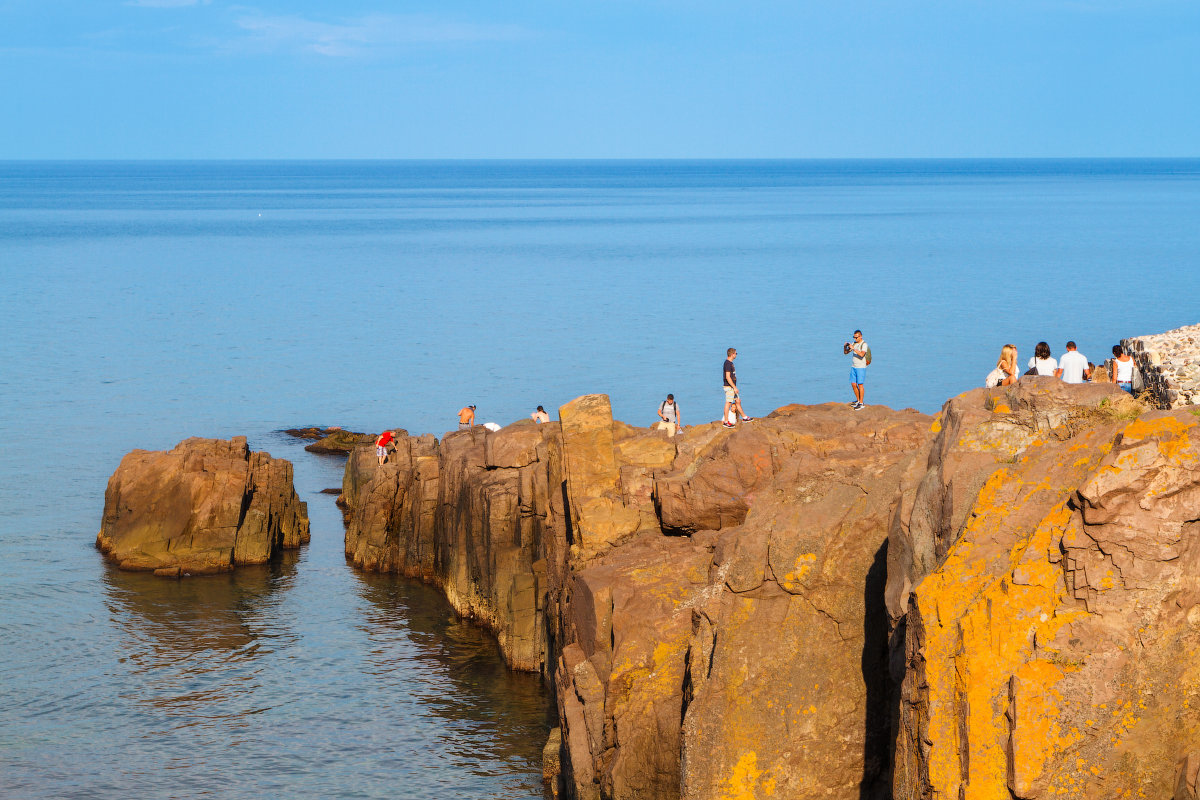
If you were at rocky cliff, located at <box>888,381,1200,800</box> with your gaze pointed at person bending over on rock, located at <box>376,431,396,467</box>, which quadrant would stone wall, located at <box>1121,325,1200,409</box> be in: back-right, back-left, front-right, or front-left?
front-right

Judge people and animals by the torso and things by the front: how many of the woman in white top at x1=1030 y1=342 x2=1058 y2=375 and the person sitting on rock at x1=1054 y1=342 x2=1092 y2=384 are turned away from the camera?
2

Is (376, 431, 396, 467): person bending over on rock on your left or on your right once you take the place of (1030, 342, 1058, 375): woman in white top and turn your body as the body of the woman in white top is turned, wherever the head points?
on your left

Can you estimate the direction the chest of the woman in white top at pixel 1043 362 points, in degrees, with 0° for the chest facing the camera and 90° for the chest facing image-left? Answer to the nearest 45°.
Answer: approximately 180°

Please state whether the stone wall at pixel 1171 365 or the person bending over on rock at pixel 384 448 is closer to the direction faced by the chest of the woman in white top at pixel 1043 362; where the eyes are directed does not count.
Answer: the person bending over on rock

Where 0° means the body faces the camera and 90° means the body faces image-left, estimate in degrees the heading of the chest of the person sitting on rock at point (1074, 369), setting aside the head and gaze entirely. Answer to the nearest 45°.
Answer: approximately 180°

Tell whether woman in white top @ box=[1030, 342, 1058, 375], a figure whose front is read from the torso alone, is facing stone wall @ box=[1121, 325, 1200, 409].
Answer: no

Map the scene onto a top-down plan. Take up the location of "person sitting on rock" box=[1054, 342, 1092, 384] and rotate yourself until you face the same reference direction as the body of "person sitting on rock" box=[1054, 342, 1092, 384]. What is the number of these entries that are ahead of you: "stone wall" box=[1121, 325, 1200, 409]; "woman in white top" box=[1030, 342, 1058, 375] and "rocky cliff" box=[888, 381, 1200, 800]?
0

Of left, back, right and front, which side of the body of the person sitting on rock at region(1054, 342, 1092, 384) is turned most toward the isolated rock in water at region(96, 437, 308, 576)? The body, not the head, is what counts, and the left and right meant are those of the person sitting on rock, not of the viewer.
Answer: left

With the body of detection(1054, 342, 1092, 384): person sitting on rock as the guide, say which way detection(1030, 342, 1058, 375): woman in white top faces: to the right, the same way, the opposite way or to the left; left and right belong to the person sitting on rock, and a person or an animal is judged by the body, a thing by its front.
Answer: the same way

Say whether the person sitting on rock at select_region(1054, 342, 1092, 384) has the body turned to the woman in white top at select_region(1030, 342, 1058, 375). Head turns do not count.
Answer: no
